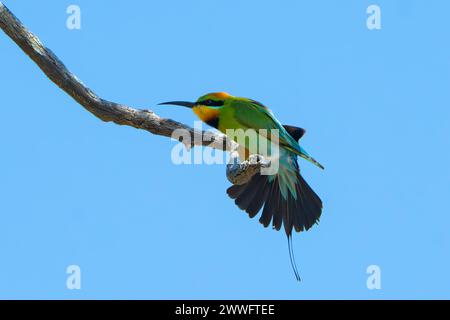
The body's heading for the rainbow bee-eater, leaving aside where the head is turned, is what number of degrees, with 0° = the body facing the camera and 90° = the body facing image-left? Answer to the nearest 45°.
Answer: approximately 90°
